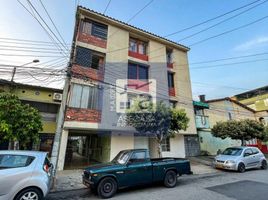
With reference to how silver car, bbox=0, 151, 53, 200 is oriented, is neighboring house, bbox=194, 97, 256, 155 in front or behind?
behind

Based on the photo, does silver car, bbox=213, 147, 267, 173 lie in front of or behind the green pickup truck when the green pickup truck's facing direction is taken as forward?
behind

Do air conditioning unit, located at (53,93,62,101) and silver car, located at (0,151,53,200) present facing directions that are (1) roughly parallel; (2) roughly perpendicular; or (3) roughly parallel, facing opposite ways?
roughly perpendicular

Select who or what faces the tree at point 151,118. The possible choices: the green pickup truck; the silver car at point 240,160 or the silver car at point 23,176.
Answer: the silver car at point 240,160

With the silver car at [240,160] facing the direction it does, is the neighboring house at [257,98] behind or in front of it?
behind

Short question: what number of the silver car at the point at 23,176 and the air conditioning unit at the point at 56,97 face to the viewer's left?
1

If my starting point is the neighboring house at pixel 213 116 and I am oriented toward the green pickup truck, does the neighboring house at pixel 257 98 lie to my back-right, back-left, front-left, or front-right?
back-left

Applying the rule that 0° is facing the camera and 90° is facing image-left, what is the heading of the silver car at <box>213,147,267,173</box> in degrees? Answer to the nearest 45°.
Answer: approximately 45°

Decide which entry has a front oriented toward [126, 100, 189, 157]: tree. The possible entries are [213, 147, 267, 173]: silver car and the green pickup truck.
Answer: the silver car

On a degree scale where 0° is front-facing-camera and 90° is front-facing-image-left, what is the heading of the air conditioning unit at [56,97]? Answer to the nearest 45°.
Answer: approximately 0°

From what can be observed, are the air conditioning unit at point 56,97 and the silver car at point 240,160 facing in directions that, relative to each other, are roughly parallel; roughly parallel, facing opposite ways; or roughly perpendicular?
roughly perpendicular
